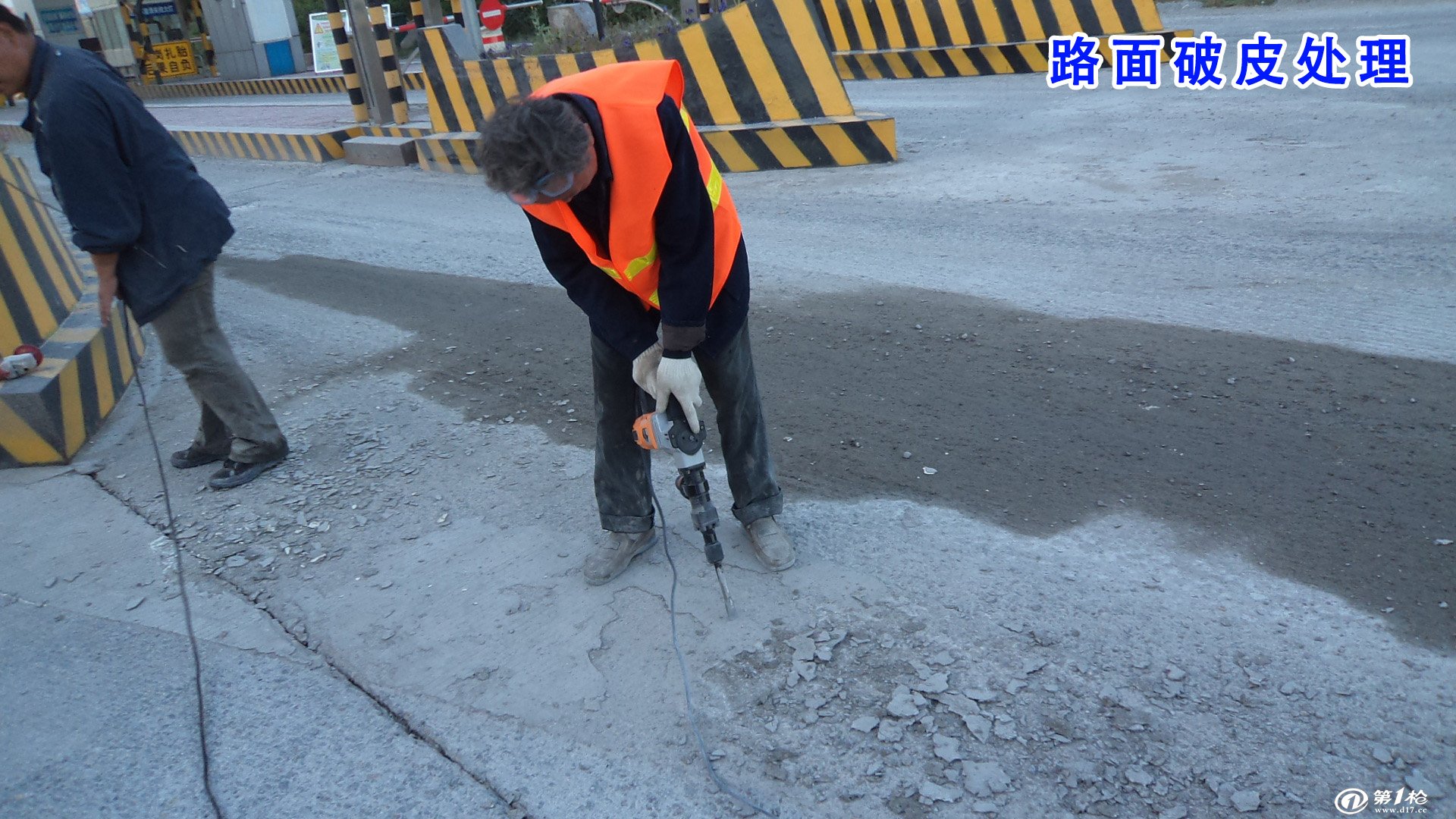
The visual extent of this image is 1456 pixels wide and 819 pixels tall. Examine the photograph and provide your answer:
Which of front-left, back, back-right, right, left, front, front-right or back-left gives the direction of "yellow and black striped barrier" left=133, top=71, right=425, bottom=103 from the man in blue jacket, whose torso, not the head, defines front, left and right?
right

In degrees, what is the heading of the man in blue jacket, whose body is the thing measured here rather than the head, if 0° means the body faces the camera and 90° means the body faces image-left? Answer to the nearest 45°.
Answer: approximately 90°

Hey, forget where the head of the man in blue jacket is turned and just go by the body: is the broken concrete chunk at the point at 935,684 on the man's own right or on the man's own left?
on the man's own left

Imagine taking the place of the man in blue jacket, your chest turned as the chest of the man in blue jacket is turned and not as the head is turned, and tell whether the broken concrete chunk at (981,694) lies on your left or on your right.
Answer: on your left

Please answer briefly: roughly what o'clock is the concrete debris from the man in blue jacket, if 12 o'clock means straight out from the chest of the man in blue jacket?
The concrete debris is roughly at 8 o'clock from the man in blue jacket.

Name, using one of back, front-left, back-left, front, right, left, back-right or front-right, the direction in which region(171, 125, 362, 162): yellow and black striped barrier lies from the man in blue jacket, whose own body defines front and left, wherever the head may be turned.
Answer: right

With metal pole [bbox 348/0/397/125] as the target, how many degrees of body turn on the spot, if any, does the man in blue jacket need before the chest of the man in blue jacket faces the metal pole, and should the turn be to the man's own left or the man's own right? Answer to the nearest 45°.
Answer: approximately 90° to the man's own right

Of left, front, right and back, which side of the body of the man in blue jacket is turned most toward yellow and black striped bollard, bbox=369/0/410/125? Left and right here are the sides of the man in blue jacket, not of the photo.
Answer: right
